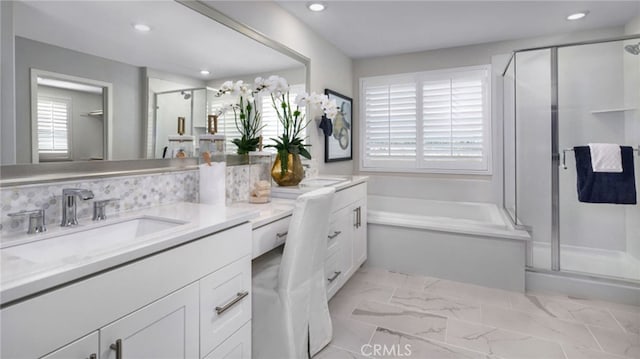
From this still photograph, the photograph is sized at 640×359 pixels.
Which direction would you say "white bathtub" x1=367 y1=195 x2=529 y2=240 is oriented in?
toward the camera

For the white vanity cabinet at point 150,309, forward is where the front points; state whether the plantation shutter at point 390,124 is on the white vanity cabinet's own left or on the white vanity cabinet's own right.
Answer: on the white vanity cabinet's own left

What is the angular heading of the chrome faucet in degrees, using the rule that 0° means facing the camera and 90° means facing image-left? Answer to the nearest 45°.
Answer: approximately 315°

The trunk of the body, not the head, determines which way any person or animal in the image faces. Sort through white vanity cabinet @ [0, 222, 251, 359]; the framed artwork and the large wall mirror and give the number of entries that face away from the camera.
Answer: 0

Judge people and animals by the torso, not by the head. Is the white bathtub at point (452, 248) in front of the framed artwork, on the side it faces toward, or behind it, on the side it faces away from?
in front

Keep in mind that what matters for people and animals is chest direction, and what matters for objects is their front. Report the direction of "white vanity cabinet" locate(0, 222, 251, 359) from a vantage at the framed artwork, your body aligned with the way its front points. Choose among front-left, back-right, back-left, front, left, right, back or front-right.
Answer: front-right

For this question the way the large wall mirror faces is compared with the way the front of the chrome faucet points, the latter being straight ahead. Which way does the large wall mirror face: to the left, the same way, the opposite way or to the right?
the same way

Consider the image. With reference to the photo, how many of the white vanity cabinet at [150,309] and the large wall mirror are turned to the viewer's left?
0

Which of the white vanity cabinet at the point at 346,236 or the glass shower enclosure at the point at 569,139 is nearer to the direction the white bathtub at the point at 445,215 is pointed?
the white vanity cabinet

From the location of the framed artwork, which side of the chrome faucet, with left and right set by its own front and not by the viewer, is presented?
left

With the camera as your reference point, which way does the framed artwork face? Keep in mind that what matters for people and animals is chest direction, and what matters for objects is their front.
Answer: facing the viewer and to the right of the viewer

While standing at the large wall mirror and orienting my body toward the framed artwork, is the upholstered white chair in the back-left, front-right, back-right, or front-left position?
front-right
